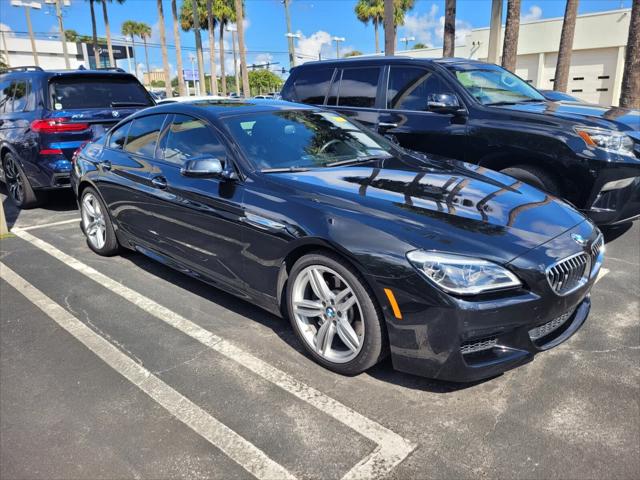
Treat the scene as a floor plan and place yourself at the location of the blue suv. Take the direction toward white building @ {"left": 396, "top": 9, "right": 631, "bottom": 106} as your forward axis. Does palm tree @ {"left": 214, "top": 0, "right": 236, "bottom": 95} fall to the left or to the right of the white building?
left

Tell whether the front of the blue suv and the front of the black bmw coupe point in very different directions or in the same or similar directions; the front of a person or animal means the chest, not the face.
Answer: very different directions

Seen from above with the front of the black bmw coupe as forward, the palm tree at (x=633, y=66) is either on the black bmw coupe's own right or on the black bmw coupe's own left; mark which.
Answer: on the black bmw coupe's own left

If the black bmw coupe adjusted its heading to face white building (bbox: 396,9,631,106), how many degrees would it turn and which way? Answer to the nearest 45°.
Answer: approximately 90° to its left

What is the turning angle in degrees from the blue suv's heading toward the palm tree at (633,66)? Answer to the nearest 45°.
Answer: approximately 135° to its right

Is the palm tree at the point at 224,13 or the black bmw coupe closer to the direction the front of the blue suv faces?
the palm tree

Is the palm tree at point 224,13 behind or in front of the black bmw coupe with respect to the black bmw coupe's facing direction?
behind

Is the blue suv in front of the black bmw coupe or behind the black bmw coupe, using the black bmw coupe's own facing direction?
behind

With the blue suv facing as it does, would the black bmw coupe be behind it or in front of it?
behind

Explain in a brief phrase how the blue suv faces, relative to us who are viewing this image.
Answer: facing away from the viewer and to the left of the viewer

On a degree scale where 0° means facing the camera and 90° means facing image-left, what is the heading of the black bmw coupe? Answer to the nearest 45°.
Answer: approximately 315°
